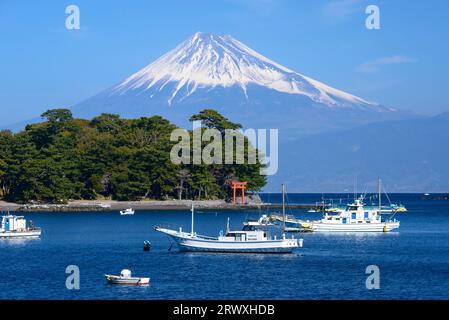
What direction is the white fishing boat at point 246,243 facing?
to the viewer's left

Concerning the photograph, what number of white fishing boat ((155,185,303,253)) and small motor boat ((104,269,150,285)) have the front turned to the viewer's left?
2

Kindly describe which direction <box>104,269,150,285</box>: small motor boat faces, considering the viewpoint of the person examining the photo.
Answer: facing to the left of the viewer

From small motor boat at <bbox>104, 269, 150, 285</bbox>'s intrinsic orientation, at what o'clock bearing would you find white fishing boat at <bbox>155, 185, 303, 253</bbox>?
The white fishing boat is roughly at 4 o'clock from the small motor boat.
